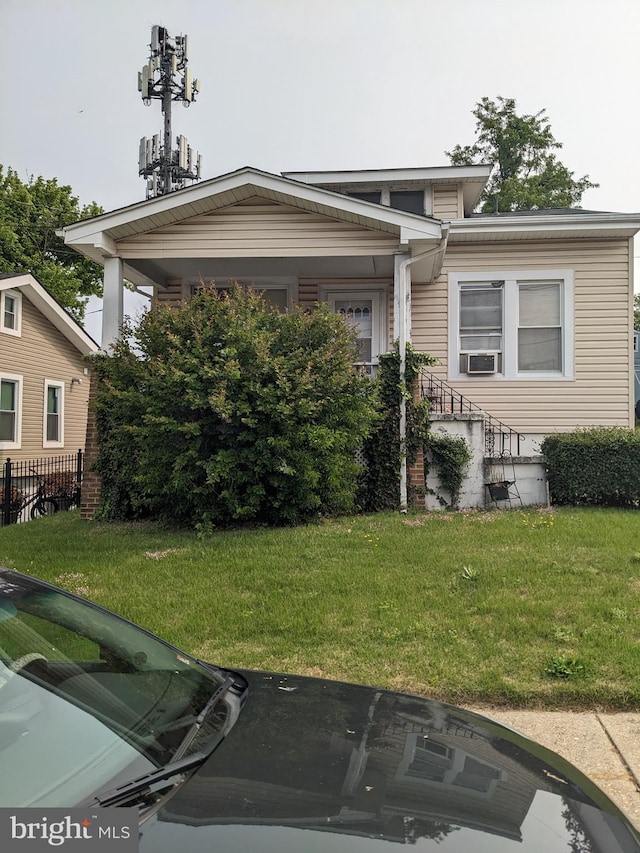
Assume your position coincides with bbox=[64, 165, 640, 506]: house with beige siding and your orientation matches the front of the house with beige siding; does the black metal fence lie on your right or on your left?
on your right

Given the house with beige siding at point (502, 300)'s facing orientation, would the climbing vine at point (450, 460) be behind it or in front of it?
in front

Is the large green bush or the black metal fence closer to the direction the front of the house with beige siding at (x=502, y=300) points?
the large green bush

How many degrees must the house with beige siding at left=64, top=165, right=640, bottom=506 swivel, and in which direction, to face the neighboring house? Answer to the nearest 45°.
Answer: approximately 135° to its right

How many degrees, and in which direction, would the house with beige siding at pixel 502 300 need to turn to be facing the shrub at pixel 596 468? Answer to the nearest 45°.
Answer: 0° — it already faces it

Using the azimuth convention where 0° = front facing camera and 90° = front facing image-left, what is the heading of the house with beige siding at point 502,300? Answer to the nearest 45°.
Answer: approximately 0°

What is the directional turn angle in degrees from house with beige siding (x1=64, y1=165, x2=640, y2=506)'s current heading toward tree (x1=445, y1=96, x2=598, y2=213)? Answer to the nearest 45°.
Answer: approximately 180°

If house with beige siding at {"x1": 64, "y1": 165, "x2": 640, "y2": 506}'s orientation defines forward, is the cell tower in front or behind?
behind

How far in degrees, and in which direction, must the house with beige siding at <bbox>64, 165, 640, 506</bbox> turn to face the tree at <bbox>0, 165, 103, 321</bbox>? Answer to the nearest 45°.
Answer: approximately 135° to its right

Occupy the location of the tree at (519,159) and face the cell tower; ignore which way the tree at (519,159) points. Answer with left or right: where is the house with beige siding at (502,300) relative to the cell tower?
left
